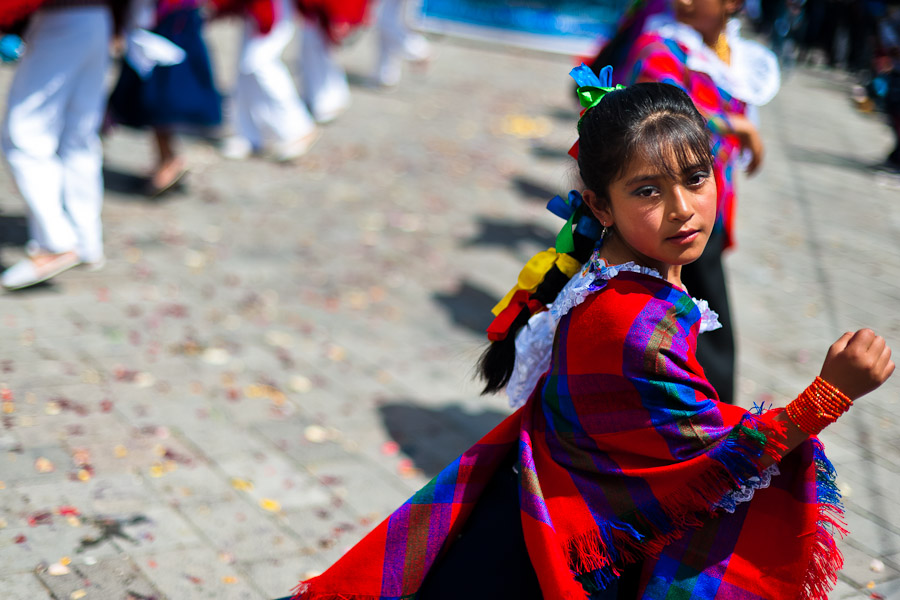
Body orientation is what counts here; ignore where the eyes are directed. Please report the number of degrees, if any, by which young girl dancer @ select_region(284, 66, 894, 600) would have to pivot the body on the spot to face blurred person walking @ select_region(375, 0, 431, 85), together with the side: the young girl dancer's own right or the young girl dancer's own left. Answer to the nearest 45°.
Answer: approximately 90° to the young girl dancer's own left

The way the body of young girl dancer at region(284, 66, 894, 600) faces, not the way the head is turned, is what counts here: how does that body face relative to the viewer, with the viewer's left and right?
facing to the right of the viewer

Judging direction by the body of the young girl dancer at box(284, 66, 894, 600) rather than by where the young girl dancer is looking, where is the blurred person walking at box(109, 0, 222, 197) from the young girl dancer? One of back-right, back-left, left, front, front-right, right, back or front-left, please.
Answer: back-left
